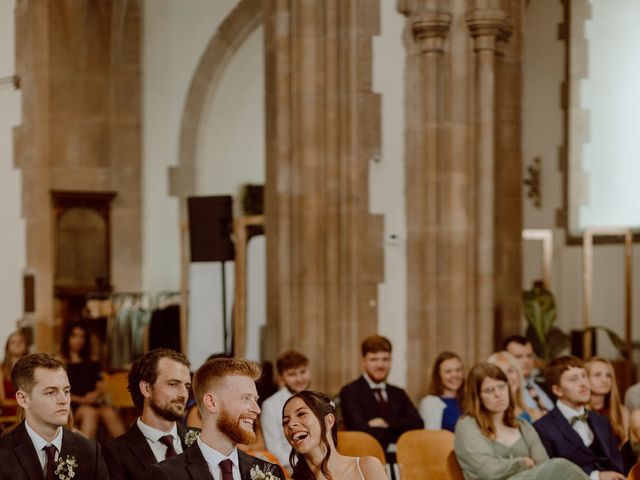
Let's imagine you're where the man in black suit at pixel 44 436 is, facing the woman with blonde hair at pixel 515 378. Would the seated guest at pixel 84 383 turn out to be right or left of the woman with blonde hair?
left

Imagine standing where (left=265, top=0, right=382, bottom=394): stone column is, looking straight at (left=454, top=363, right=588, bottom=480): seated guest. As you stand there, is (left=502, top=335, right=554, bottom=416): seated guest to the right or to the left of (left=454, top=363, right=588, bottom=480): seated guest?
left

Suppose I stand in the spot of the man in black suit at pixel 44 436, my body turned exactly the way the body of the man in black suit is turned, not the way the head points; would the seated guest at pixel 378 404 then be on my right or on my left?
on my left

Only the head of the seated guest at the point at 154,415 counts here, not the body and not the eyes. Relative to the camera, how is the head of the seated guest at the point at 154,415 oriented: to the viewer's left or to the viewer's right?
to the viewer's right

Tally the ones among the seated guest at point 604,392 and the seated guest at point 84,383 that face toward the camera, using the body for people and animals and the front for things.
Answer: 2

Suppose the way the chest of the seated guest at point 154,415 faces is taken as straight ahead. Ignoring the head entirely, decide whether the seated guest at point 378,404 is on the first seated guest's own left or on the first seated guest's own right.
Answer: on the first seated guest's own left

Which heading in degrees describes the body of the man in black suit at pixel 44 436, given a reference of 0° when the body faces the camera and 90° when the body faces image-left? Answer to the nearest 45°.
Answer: approximately 315°
